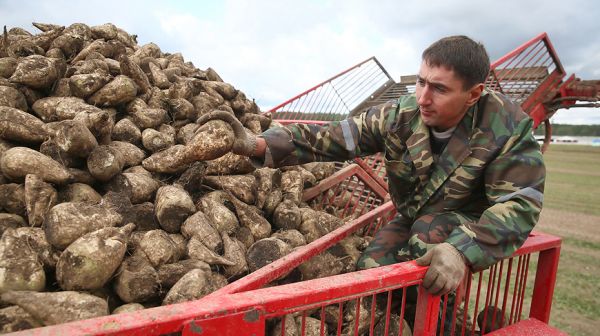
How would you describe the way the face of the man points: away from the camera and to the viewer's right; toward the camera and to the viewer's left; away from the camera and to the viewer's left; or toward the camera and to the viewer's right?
toward the camera and to the viewer's left

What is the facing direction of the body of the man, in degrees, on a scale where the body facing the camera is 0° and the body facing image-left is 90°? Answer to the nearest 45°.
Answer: approximately 45°
